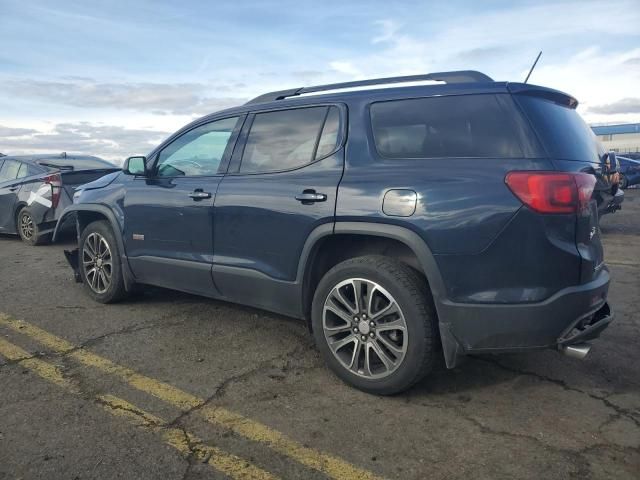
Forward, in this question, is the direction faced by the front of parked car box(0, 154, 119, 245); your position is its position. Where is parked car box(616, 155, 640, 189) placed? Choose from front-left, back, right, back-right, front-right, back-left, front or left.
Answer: back-right

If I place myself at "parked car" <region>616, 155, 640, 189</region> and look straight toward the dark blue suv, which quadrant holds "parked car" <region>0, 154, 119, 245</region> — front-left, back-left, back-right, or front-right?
front-right

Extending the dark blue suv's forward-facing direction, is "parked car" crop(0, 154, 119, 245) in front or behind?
in front

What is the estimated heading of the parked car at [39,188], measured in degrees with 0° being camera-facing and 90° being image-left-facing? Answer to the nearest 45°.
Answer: approximately 135°

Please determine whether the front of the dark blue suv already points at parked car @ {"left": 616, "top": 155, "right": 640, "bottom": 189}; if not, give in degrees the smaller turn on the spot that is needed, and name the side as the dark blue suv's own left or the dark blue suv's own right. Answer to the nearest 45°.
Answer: approximately 90° to the dark blue suv's own right

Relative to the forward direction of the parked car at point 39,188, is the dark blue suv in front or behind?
behind

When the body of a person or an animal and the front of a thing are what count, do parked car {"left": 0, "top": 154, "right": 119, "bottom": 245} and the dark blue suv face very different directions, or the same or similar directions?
same or similar directions

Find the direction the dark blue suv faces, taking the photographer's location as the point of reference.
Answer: facing away from the viewer and to the left of the viewer

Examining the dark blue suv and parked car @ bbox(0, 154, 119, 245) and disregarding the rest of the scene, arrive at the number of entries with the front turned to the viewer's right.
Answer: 0
